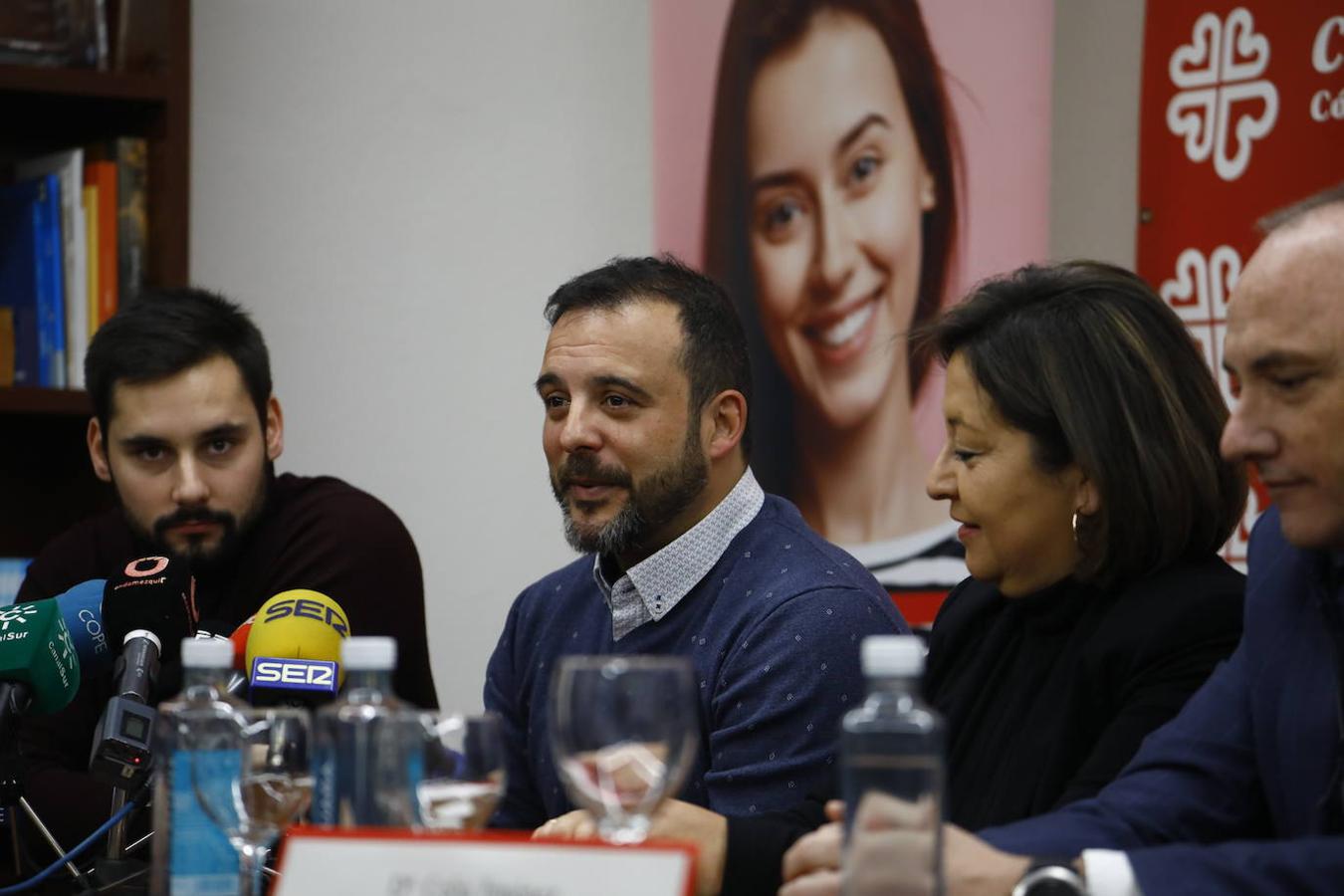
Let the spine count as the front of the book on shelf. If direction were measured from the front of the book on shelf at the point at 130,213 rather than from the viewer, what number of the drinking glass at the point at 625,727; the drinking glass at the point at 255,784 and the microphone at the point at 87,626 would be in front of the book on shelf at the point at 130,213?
3

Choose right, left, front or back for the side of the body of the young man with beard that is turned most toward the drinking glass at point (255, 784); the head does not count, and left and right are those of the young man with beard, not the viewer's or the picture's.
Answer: front

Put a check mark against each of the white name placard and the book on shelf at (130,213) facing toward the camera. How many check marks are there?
2

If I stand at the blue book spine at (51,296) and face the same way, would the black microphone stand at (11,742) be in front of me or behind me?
in front

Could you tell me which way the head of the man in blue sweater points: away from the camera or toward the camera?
toward the camera

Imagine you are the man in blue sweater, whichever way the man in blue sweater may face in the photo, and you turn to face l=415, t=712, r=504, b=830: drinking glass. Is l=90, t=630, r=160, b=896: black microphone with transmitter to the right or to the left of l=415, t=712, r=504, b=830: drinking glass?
right

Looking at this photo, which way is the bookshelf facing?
toward the camera

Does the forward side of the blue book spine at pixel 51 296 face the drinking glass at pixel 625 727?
yes

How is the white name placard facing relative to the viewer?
toward the camera

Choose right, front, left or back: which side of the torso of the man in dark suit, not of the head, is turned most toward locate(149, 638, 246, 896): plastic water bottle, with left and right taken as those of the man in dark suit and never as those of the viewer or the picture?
front

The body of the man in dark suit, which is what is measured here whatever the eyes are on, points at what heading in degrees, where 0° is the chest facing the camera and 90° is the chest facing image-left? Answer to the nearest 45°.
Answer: approximately 45°

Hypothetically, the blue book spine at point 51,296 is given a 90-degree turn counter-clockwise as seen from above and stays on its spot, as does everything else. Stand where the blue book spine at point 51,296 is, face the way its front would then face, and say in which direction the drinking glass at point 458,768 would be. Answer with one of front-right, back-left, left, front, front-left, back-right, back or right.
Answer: right

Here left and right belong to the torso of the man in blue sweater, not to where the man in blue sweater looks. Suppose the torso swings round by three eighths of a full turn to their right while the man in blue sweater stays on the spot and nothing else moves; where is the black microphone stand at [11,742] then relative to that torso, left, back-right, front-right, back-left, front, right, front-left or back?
back-left

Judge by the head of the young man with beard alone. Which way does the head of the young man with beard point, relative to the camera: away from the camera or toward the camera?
toward the camera
